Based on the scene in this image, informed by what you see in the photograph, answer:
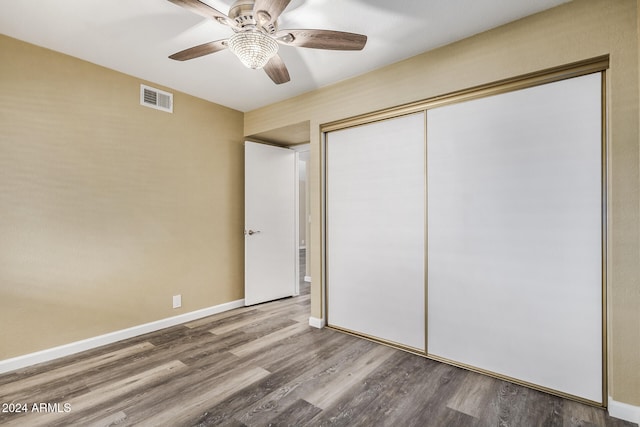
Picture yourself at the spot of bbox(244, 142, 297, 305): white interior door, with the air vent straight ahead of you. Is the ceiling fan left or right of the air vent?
left

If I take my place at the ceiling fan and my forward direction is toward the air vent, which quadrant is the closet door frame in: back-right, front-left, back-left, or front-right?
back-right

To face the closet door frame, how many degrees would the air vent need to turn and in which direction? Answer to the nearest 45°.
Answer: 0° — it already faces it

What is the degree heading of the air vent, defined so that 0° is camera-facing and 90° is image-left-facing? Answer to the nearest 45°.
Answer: approximately 315°

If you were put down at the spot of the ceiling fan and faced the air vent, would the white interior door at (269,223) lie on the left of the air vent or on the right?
right

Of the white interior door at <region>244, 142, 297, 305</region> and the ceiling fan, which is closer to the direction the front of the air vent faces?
the ceiling fan

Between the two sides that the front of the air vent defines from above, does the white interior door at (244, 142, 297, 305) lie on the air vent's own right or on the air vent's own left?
on the air vent's own left

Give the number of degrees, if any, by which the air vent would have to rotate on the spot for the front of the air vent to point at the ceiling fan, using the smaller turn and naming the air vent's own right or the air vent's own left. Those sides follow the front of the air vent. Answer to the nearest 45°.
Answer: approximately 45° to the air vent's own right

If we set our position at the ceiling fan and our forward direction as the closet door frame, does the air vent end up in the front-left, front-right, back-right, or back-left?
back-left

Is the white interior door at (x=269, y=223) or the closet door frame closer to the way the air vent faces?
the closet door frame
